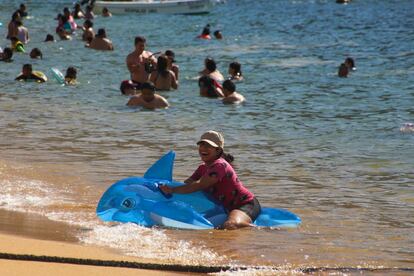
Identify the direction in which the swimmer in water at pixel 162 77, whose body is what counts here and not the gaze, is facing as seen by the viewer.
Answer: away from the camera

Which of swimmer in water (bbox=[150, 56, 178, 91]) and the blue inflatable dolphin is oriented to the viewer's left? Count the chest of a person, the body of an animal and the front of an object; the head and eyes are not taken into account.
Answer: the blue inflatable dolphin

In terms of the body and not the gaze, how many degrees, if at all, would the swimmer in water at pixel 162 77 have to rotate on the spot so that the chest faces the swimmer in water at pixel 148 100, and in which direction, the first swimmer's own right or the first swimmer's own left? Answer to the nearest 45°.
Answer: approximately 180°

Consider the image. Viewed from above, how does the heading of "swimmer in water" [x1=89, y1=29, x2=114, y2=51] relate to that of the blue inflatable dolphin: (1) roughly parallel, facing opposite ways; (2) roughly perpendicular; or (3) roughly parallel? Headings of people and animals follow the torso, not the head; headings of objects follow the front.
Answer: roughly perpendicular

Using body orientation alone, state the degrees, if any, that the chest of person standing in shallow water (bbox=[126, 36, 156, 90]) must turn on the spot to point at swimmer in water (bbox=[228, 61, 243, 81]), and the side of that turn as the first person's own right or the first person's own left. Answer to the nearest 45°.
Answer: approximately 90° to the first person's own left

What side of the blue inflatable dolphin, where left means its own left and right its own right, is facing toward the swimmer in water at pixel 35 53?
right

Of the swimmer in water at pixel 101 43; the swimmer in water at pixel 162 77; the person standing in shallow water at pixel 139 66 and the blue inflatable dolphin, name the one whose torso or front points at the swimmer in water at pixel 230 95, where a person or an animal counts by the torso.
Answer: the person standing in shallow water

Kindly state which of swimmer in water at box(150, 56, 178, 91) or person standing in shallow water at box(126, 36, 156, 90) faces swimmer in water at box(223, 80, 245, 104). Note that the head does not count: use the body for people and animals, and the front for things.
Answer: the person standing in shallow water

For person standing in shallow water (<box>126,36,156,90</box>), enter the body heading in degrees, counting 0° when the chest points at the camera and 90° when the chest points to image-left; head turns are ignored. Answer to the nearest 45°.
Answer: approximately 315°
